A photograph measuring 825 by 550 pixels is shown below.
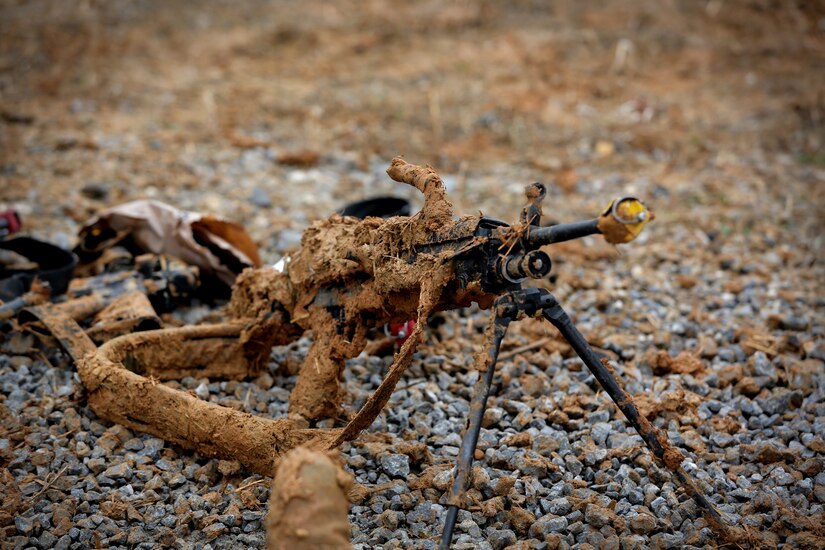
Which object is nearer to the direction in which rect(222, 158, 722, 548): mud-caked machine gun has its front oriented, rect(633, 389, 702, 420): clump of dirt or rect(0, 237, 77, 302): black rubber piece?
the clump of dirt

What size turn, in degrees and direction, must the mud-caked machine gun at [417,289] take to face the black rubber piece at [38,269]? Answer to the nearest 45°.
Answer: approximately 180°
